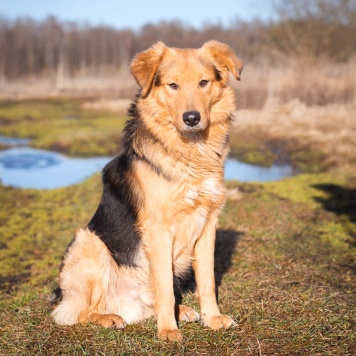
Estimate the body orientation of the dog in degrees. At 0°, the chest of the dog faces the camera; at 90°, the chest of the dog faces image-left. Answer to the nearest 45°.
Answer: approximately 315°
